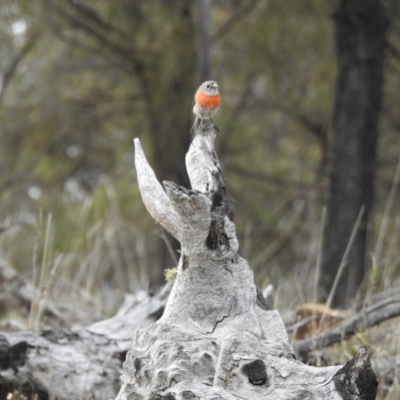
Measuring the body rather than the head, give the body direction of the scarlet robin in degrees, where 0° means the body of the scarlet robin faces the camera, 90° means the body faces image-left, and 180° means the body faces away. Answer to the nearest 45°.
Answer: approximately 315°

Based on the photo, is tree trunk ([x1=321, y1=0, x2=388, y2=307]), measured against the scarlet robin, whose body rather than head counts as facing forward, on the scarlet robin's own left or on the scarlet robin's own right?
on the scarlet robin's own left
